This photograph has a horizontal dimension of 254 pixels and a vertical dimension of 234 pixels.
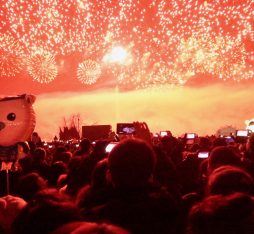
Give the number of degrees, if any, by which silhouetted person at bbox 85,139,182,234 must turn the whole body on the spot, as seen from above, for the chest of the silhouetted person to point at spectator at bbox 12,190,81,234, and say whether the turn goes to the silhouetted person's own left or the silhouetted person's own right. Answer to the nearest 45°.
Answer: approximately 135° to the silhouetted person's own left

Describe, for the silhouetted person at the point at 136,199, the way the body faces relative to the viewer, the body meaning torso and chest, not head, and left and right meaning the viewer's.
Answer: facing away from the viewer

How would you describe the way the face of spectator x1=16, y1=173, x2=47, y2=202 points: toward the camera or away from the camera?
away from the camera
